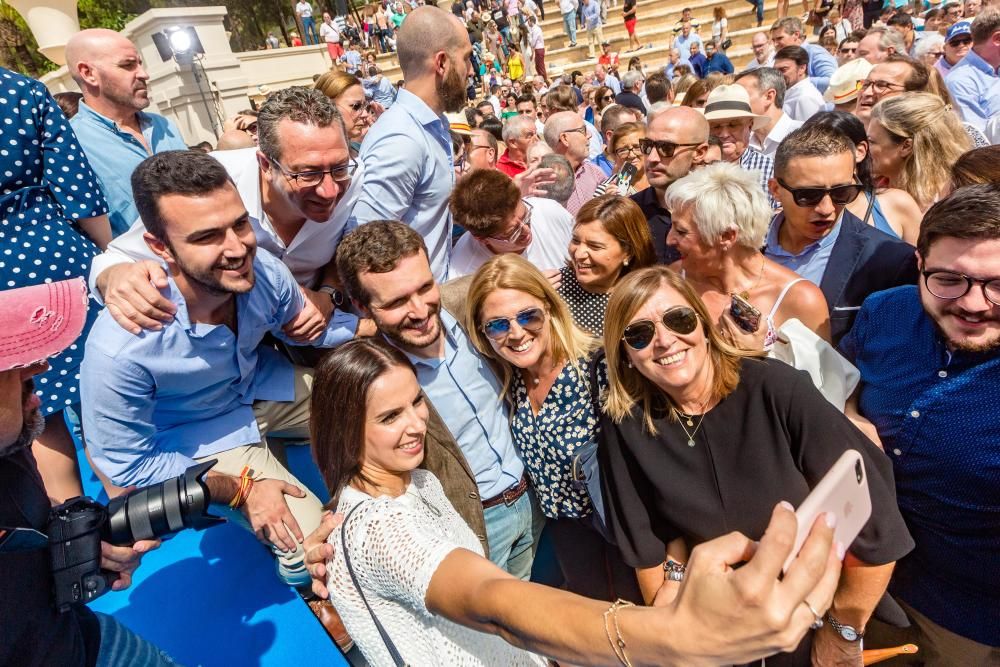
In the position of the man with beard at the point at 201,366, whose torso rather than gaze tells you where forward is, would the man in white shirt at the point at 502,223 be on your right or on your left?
on your left

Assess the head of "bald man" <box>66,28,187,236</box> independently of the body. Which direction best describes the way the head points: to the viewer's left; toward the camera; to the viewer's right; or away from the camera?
to the viewer's right

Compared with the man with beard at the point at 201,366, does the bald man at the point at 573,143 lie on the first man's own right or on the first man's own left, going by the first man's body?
on the first man's own left

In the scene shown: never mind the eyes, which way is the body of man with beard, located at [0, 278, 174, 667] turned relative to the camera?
to the viewer's right

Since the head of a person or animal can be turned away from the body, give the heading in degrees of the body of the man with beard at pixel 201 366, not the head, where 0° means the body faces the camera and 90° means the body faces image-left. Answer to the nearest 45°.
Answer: approximately 315°

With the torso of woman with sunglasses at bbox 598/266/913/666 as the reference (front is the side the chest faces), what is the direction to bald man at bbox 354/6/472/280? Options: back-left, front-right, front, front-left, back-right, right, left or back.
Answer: back-right

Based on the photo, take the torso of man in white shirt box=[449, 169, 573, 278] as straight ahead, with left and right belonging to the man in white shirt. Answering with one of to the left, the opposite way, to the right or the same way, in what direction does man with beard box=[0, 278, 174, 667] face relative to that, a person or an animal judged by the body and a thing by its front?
to the left

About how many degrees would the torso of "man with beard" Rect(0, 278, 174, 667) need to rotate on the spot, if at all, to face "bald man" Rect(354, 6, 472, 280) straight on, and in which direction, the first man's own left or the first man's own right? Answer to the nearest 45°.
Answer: approximately 45° to the first man's own left
